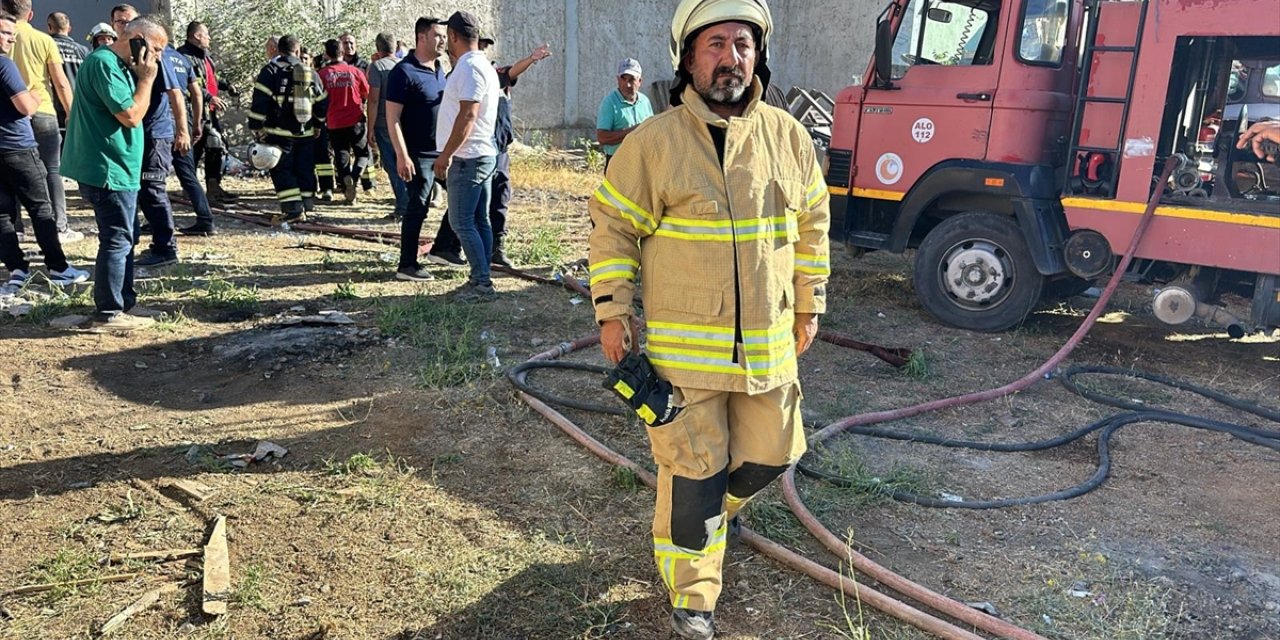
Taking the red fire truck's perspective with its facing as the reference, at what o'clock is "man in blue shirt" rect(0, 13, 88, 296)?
The man in blue shirt is roughly at 11 o'clock from the red fire truck.

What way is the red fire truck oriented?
to the viewer's left

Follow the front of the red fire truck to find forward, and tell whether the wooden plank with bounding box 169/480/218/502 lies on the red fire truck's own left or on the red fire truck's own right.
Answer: on the red fire truck's own left

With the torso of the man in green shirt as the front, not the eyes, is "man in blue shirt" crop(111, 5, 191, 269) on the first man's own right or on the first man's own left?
on the first man's own left

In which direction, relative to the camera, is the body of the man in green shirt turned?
to the viewer's right

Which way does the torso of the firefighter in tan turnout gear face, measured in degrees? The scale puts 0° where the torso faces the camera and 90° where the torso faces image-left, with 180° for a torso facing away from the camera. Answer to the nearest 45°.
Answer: approximately 0°

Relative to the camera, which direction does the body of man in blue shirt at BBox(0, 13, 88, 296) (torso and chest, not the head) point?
to the viewer's right

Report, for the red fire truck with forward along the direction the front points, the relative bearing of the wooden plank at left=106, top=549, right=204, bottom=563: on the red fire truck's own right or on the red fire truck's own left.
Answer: on the red fire truck's own left

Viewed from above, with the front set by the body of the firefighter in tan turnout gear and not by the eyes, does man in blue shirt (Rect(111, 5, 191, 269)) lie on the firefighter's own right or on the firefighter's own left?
on the firefighter's own right

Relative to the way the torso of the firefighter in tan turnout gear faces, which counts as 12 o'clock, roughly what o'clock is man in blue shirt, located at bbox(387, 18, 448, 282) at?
The man in blue shirt is roughly at 5 o'clock from the firefighter in tan turnout gear.

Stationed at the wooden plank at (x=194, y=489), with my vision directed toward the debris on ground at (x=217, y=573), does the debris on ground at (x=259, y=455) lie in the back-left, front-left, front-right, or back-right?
back-left

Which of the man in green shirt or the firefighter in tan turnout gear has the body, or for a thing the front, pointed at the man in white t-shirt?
the man in green shirt

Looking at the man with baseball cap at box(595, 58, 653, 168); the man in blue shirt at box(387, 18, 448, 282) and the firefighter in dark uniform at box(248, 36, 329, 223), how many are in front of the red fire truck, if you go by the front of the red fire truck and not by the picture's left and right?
3
